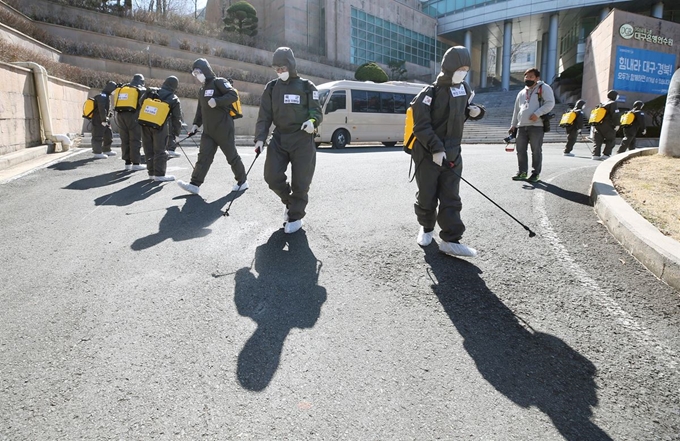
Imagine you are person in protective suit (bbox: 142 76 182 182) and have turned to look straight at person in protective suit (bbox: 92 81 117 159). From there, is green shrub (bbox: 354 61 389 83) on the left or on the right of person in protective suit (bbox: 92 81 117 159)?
right

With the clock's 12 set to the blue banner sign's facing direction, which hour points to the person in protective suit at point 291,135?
The person in protective suit is roughly at 12 o'clock from the blue banner sign.

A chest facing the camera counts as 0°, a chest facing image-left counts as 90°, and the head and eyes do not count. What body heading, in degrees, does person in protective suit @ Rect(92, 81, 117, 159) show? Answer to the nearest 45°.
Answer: approximately 270°

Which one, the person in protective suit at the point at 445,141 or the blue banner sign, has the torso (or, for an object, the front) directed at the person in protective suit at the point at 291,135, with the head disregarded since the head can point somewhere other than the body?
the blue banner sign

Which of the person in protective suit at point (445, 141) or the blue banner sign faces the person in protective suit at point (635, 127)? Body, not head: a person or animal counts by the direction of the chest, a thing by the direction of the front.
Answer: the blue banner sign
